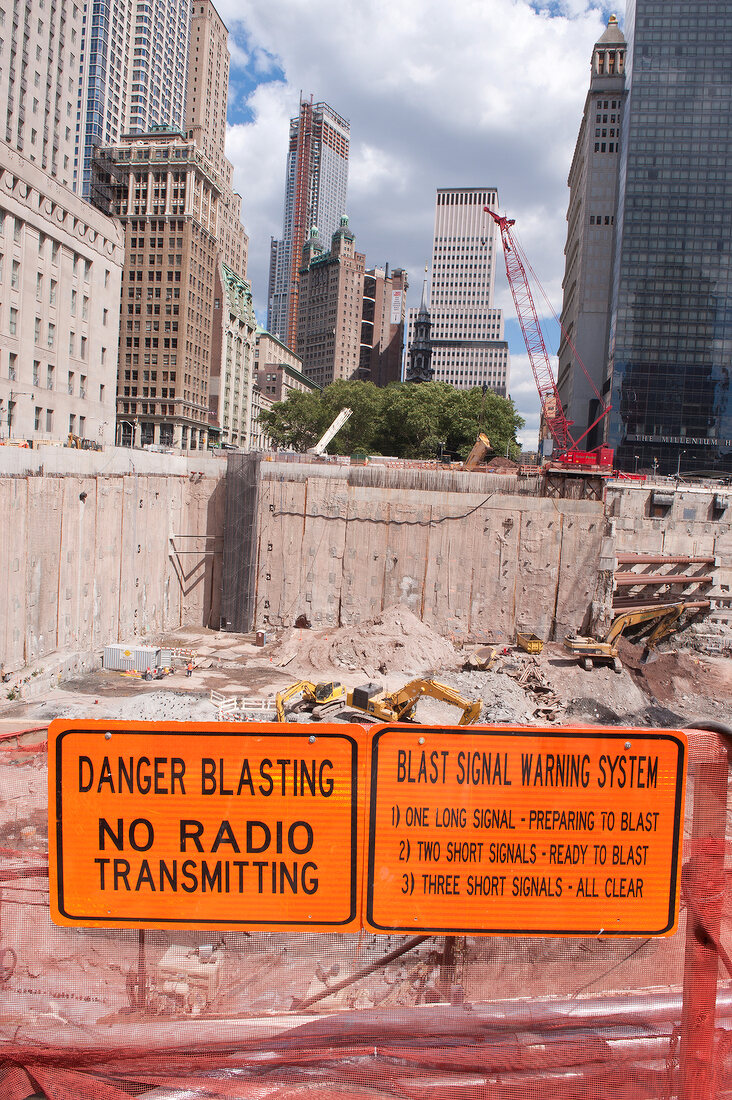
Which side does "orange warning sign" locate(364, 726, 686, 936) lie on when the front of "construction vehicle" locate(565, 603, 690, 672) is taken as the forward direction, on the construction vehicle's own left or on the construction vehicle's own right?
on the construction vehicle's own right

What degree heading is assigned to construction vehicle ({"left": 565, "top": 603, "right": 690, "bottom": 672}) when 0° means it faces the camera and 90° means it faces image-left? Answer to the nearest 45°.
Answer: approximately 270°

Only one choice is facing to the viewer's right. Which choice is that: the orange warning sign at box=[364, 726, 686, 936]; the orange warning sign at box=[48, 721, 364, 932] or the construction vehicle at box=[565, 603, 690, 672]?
the construction vehicle

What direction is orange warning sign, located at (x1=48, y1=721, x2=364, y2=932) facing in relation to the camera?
toward the camera

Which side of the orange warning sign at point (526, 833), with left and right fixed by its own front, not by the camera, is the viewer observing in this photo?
front

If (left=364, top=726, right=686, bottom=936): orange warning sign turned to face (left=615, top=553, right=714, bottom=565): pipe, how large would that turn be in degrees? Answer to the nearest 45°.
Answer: approximately 180°

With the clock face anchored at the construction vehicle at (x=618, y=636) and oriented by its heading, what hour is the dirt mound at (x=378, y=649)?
The dirt mound is roughly at 5 o'clock from the construction vehicle.

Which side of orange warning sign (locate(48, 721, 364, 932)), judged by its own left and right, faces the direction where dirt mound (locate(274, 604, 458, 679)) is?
back

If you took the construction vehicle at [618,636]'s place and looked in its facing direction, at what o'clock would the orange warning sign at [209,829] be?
The orange warning sign is roughly at 3 o'clock from the construction vehicle.

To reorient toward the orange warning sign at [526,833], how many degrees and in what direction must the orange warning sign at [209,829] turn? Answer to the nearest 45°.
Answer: approximately 90° to its left

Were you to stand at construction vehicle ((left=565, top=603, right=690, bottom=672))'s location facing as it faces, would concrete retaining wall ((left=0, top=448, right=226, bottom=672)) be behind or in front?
behind
